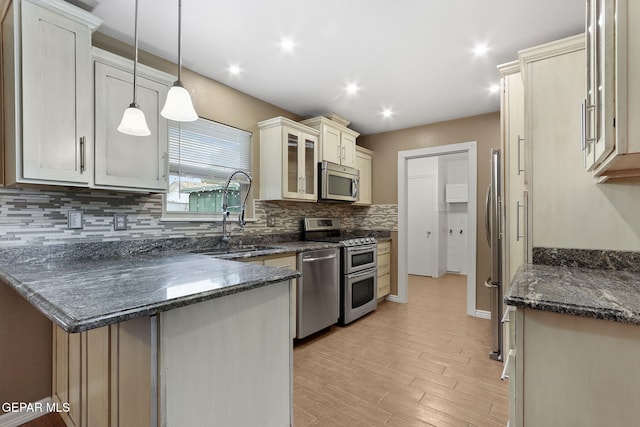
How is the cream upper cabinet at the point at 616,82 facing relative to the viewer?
to the viewer's left

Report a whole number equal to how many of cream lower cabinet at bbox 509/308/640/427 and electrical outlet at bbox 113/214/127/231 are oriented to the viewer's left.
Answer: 1

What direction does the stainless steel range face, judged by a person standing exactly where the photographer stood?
facing the viewer and to the right of the viewer

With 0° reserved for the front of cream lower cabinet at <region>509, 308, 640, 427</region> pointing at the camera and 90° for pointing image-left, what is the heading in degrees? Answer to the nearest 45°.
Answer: approximately 90°

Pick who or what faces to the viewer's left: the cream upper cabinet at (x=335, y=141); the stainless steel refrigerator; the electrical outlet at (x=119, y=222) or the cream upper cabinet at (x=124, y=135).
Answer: the stainless steel refrigerator

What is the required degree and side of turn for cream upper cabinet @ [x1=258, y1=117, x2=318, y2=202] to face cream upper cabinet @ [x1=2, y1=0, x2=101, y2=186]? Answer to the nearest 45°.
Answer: approximately 90° to its right

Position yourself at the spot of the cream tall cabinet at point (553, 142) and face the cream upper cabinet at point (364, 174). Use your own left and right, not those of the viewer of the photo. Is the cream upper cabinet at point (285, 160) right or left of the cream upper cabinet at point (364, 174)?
left

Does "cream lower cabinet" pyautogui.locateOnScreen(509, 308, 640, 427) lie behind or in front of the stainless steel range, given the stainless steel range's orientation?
in front

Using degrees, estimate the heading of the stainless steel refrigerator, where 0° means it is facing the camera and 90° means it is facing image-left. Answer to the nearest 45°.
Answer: approximately 90°

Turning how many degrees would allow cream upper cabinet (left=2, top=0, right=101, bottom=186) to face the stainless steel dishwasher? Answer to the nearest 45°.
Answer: approximately 45° to its left

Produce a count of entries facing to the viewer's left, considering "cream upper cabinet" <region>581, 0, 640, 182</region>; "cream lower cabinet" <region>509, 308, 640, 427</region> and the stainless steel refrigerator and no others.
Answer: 3

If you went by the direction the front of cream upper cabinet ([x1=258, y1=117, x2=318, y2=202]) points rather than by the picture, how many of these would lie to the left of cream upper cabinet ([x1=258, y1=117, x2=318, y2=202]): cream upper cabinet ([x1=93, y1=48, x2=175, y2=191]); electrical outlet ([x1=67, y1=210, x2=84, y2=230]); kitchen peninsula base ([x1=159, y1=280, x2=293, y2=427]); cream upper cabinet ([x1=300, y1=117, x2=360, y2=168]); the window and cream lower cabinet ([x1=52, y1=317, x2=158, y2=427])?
1

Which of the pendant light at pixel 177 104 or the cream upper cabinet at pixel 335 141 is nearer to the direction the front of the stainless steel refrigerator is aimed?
the cream upper cabinet
